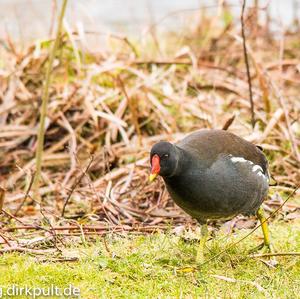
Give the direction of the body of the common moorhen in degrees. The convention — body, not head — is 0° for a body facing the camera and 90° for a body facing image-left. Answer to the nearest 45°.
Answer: approximately 45°

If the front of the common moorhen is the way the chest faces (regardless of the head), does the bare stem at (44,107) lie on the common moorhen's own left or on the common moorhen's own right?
on the common moorhen's own right
